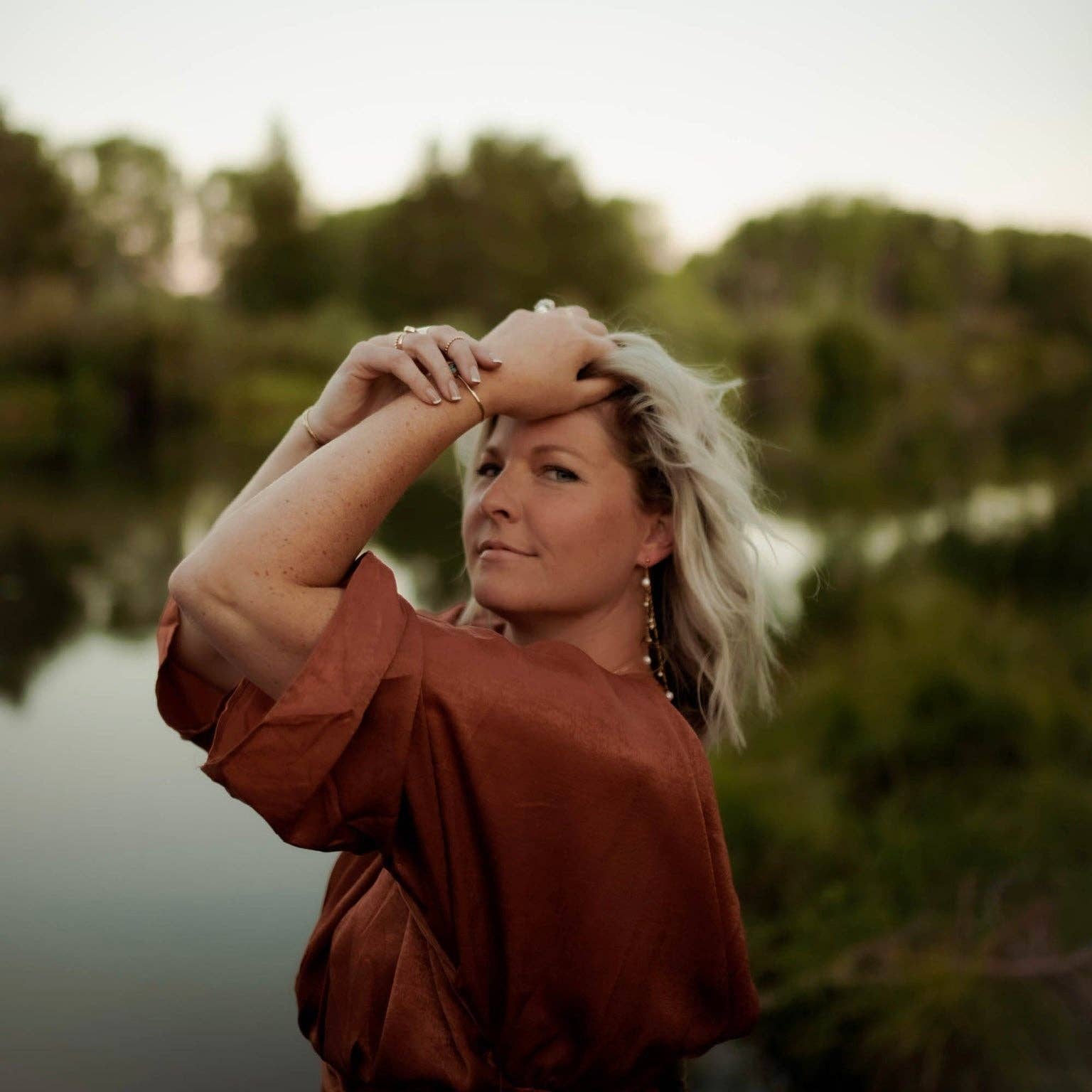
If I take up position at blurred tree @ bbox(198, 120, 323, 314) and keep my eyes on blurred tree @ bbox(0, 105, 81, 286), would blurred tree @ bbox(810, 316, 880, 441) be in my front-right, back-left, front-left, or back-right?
back-left

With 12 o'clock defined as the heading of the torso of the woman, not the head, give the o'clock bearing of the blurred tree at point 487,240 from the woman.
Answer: The blurred tree is roughly at 3 o'clock from the woman.

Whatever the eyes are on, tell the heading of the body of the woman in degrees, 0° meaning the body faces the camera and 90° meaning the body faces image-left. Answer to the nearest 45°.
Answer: approximately 90°

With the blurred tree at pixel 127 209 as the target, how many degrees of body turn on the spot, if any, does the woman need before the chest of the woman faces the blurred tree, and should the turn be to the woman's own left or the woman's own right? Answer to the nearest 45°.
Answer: approximately 90° to the woman's own right

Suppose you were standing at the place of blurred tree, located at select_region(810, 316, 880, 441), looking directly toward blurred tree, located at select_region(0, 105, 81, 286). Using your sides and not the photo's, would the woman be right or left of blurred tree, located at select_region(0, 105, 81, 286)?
left

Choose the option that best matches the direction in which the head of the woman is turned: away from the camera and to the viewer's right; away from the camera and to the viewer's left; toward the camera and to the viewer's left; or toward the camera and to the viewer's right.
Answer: toward the camera and to the viewer's left

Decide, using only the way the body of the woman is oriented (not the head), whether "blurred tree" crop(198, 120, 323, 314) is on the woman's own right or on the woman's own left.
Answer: on the woman's own right

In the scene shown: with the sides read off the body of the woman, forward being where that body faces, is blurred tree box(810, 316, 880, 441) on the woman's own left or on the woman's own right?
on the woman's own right
